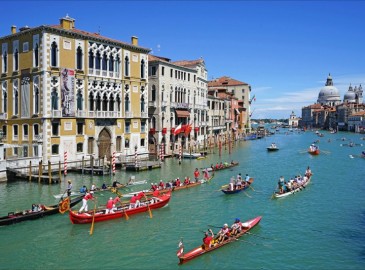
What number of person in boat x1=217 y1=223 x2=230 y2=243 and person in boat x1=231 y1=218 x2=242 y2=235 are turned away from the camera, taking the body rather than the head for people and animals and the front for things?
0

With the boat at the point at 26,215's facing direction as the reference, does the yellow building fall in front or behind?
behind

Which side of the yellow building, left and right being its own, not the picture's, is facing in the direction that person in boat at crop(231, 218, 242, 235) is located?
front

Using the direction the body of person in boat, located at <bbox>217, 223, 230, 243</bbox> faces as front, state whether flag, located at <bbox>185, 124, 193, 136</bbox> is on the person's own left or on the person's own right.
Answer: on the person's own right

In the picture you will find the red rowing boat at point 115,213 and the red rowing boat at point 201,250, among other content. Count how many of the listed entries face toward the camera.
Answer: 0

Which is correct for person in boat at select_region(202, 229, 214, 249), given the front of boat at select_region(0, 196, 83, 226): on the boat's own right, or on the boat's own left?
on the boat's own left

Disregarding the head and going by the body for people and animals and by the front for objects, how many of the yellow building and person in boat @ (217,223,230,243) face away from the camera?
0

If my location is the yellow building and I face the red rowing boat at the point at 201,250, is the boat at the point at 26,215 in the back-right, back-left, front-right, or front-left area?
front-right

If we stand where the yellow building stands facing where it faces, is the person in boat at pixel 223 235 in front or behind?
in front

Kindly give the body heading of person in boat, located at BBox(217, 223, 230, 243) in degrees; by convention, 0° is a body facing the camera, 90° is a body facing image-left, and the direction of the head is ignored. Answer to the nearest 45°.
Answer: approximately 45°

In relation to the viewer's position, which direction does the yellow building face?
facing the viewer and to the right of the viewer

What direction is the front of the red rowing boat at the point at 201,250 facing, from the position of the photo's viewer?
facing away from the viewer and to the right of the viewer

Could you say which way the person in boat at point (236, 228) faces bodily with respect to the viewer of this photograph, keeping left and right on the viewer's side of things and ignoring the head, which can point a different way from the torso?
facing the viewer and to the left of the viewer

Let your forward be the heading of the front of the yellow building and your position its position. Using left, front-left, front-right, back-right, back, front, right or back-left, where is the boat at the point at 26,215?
front-right
